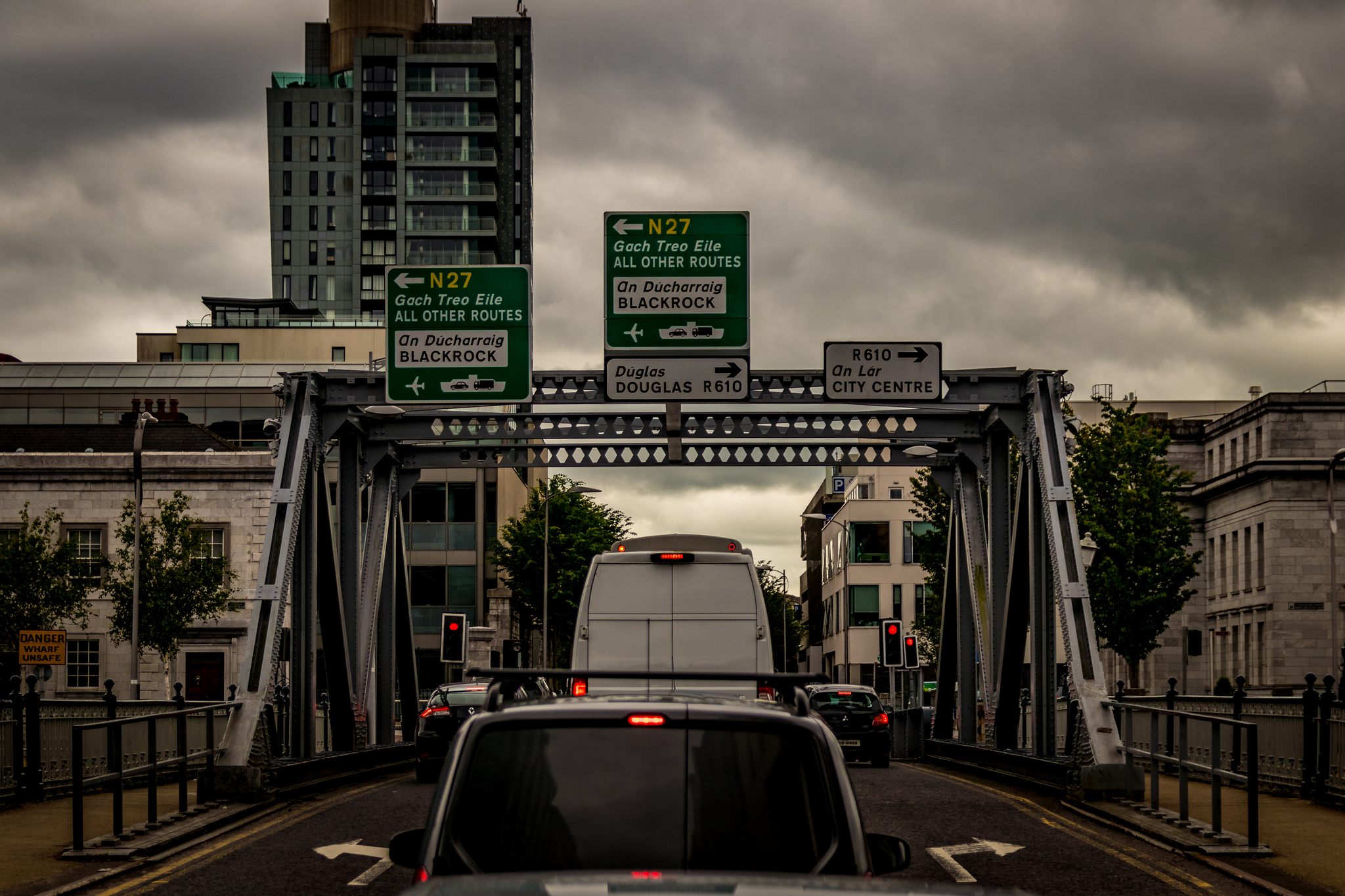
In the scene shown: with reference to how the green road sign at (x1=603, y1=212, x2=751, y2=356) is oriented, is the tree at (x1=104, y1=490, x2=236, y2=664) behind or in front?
behind

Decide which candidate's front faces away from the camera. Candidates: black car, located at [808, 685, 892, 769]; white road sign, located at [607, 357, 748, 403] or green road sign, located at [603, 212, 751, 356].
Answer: the black car

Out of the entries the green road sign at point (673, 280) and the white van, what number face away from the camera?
1

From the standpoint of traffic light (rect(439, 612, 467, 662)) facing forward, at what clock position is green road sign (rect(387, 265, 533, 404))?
The green road sign is roughly at 12 o'clock from the traffic light.

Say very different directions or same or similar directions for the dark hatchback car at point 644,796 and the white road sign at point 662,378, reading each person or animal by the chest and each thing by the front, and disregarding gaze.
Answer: very different directions

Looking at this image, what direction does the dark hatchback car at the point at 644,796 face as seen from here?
away from the camera

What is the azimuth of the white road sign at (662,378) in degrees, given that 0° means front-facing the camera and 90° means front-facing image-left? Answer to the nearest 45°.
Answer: approximately 0°
